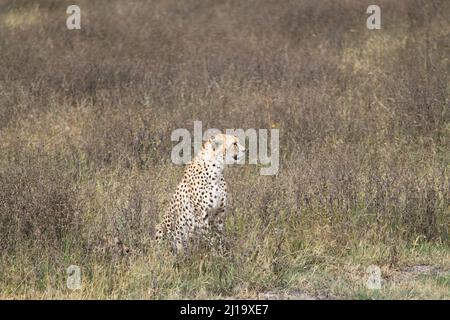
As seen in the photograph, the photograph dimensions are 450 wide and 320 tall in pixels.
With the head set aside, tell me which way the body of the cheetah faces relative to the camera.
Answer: to the viewer's right
